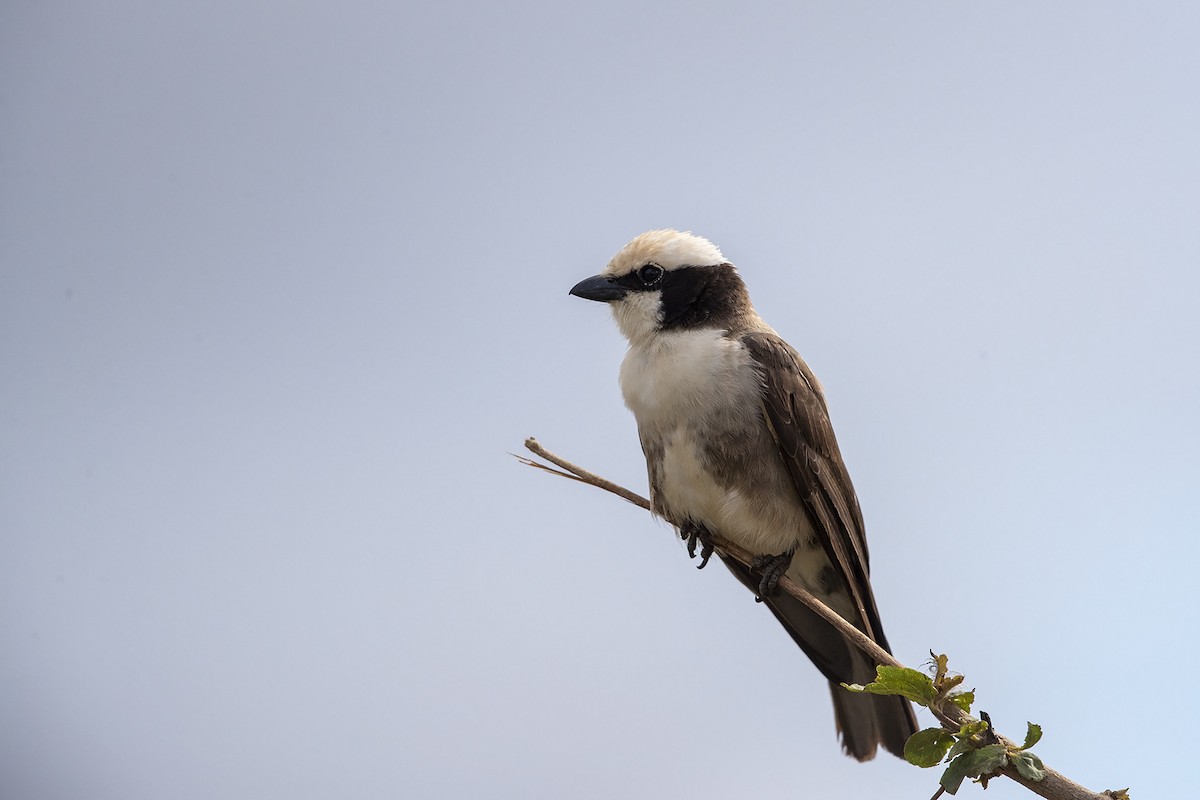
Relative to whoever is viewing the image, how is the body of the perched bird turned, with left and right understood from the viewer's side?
facing the viewer and to the left of the viewer
